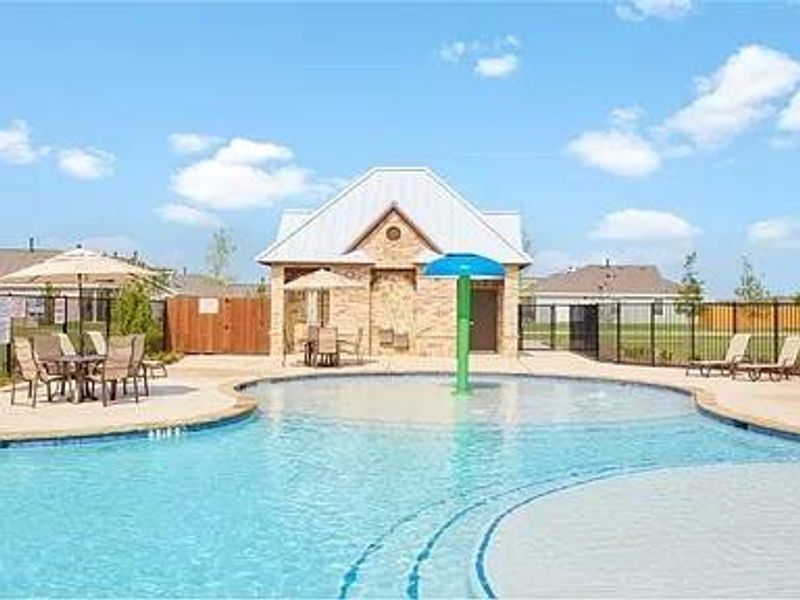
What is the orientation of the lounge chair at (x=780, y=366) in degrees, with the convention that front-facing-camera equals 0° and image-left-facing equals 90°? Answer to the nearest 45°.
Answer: approximately 90°

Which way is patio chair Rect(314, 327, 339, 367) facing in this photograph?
away from the camera

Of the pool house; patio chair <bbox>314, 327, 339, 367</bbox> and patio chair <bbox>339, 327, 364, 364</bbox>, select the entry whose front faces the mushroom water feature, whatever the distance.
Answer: the pool house

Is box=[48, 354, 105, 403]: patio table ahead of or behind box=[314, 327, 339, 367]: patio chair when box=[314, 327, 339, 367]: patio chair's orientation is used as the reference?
behind

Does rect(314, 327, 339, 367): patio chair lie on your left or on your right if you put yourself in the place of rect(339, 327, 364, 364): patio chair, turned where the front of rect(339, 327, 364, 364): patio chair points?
on your left

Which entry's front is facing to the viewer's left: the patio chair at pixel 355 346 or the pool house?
the patio chair

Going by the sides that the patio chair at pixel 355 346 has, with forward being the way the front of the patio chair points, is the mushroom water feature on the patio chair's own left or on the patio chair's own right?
on the patio chair's own left

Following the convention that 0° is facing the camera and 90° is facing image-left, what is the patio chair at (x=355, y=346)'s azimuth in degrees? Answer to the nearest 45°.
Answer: approximately 90°
